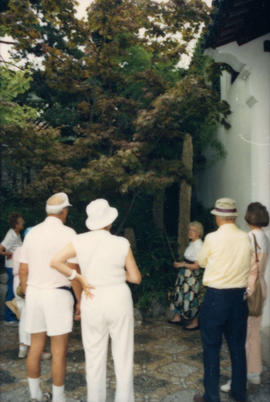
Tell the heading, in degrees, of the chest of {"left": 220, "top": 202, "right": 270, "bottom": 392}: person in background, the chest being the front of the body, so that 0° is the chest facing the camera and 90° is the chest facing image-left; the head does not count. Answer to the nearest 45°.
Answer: approximately 135°

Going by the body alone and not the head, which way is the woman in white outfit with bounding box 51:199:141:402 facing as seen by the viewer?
away from the camera

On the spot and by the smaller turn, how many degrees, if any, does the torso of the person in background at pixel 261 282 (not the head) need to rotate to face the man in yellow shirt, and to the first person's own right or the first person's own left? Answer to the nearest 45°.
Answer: approximately 90° to the first person's own left

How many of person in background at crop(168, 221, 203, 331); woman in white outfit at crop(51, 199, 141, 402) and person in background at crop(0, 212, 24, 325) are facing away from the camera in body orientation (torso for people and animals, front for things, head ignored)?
1

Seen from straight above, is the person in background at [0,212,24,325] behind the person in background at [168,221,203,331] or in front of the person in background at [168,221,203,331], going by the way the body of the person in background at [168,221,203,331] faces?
in front

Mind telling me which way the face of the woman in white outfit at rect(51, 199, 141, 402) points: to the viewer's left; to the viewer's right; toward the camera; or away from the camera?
away from the camera

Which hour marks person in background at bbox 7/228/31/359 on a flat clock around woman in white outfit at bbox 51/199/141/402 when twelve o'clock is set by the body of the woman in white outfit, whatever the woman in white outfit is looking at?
The person in background is roughly at 11 o'clock from the woman in white outfit.

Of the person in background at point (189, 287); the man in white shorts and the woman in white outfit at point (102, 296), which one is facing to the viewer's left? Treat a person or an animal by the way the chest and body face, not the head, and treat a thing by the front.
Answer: the person in background

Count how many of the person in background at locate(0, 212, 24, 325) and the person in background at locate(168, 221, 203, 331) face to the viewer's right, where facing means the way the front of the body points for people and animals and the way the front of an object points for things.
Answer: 1

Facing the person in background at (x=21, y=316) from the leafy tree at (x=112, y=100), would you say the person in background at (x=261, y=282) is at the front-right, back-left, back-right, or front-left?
front-left

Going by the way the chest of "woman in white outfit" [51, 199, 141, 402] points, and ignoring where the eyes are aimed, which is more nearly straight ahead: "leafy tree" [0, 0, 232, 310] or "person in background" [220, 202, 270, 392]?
the leafy tree
